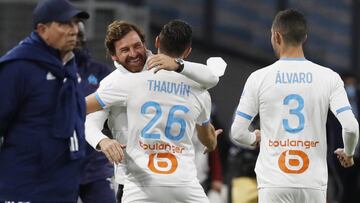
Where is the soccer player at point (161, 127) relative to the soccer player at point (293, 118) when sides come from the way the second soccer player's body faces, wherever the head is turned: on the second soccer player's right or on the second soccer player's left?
on the second soccer player's left

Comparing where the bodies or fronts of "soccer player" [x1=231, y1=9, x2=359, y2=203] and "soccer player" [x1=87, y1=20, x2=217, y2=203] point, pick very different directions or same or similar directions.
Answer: same or similar directions

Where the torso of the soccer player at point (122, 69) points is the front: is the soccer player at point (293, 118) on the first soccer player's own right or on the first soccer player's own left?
on the first soccer player's own left

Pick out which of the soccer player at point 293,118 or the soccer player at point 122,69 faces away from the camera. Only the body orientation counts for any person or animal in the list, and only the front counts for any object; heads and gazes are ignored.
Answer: the soccer player at point 293,118

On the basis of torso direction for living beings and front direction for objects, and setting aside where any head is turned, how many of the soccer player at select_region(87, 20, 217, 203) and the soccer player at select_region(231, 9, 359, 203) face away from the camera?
2

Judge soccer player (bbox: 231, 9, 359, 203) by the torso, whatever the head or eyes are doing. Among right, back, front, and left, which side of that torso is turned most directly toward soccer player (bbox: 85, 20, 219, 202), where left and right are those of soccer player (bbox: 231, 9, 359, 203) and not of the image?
left

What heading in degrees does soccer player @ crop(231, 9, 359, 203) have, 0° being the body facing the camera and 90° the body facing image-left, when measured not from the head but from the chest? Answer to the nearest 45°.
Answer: approximately 180°

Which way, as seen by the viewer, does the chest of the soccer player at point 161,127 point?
away from the camera
